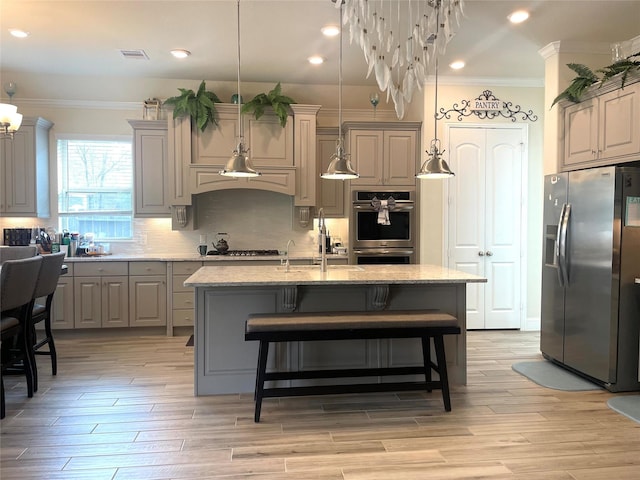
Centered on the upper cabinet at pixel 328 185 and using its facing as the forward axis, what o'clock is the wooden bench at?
The wooden bench is roughly at 12 o'clock from the upper cabinet.

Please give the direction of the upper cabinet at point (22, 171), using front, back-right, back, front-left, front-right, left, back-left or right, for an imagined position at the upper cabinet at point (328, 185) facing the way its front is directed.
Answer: right

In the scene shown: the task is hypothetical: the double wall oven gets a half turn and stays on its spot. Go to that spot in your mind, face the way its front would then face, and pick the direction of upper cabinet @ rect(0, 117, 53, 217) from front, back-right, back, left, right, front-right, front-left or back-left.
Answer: left

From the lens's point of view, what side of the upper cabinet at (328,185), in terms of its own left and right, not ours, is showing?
front

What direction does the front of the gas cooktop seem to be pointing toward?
toward the camera

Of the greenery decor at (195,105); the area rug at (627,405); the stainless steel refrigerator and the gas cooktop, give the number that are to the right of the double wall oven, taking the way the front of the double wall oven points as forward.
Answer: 2

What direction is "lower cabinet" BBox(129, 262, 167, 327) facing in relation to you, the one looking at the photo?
facing the viewer

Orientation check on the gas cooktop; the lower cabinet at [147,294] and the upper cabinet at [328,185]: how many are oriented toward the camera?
3

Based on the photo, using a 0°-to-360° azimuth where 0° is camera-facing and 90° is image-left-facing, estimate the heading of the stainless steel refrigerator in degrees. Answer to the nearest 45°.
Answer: approximately 45°

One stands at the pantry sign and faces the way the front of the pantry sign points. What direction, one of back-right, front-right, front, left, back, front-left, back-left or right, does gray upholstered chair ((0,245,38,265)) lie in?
front-right

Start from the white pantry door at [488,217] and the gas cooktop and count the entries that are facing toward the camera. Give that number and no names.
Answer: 2

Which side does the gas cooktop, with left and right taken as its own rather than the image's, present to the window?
right

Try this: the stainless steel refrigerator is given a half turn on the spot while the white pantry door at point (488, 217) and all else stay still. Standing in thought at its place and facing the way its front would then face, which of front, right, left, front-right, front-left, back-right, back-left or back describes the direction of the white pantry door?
left

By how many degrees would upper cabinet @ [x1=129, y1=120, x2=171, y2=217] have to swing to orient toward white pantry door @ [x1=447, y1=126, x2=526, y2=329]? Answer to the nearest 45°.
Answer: approximately 90° to its left

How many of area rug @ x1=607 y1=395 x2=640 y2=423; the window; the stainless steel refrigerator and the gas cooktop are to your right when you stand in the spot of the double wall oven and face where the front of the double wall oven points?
2
